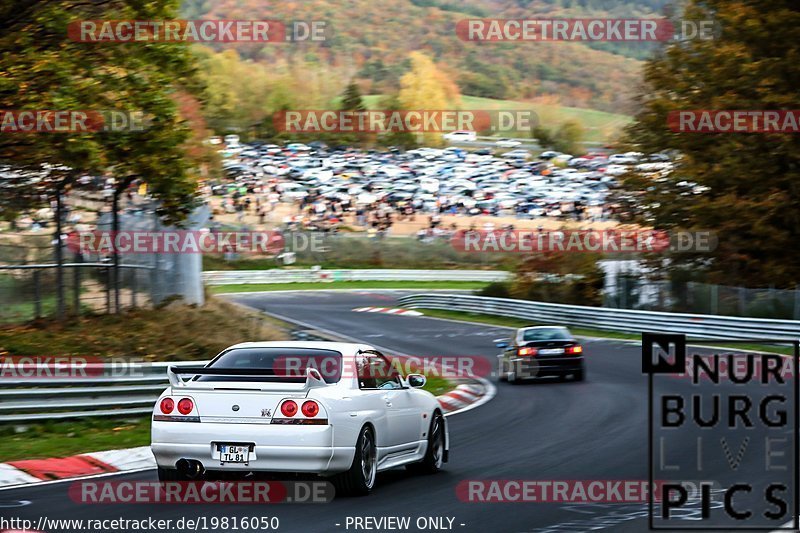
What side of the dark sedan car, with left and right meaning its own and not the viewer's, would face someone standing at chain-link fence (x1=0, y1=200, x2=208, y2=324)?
left

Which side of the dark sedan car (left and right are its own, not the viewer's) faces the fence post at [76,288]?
left

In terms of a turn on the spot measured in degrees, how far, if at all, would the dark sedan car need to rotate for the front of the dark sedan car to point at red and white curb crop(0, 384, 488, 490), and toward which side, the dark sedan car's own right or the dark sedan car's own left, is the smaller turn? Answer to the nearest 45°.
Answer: approximately 180°

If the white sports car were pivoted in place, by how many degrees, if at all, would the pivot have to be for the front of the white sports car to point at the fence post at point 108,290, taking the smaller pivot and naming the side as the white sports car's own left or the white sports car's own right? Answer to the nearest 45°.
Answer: approximately 45° to the white sports car's own left

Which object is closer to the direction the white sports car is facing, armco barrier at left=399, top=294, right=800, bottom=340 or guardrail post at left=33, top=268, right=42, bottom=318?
the armco barrier

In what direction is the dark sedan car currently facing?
away from the camera

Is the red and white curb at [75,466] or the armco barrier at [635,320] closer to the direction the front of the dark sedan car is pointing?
the armco barrier

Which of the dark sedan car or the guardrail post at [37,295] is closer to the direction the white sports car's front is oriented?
the dark sedan car

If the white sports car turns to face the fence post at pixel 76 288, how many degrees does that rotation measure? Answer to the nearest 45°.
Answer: approximately 45° to its left

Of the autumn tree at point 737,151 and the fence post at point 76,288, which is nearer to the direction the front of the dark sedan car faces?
the autumn tree

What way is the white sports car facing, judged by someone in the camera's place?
facing away from the viewer and to the right of the viewer

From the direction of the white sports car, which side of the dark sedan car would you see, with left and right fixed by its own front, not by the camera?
back
